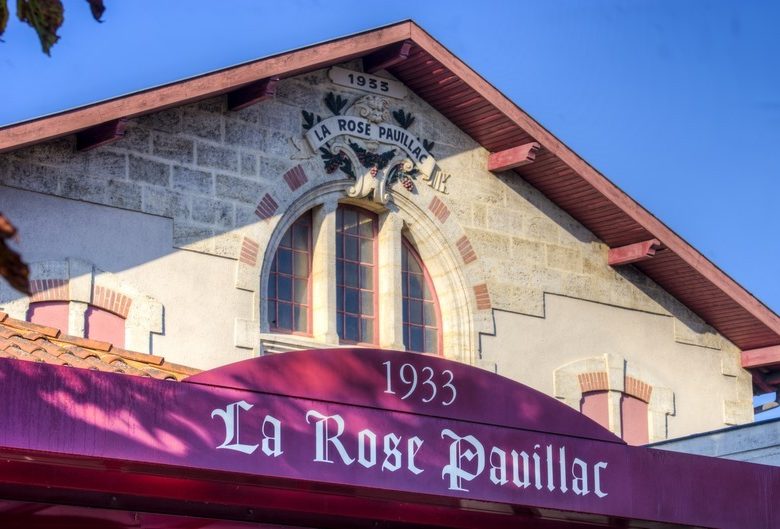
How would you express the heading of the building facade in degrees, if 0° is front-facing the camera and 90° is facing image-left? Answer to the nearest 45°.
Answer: approximately 315°
